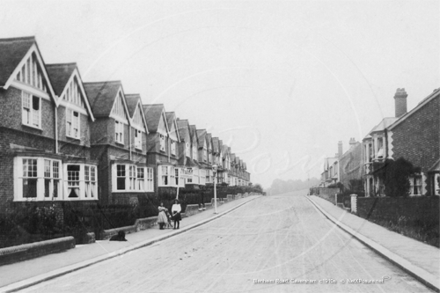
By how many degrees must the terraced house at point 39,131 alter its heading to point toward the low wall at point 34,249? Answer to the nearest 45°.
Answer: approximately 45° to its right

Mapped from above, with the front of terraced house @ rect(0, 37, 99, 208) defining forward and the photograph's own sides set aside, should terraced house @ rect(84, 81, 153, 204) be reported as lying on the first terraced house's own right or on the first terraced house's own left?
on the first terraced house's own left

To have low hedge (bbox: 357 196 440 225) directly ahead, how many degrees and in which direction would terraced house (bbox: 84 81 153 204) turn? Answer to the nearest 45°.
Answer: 0° — it already faces it

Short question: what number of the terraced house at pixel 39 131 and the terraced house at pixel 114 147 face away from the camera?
0

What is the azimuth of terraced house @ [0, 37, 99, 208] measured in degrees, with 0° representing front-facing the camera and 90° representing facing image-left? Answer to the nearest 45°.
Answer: approximately 315°

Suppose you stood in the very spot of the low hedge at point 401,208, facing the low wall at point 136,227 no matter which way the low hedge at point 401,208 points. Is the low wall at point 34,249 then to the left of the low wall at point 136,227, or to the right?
left

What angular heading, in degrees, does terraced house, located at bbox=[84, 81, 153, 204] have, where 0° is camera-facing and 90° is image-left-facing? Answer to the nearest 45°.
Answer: approximately 315°

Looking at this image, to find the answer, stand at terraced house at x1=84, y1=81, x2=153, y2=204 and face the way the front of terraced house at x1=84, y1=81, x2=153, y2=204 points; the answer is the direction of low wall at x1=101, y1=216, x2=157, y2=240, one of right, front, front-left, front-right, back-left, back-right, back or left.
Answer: front-right

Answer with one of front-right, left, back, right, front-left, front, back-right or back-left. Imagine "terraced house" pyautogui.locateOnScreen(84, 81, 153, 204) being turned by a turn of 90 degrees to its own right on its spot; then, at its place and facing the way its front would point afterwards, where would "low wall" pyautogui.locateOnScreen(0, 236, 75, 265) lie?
front-left
